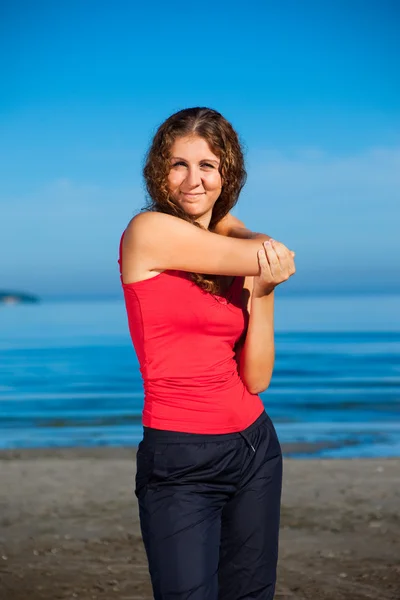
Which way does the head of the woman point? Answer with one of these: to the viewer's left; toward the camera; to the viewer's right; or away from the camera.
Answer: toward the camera
